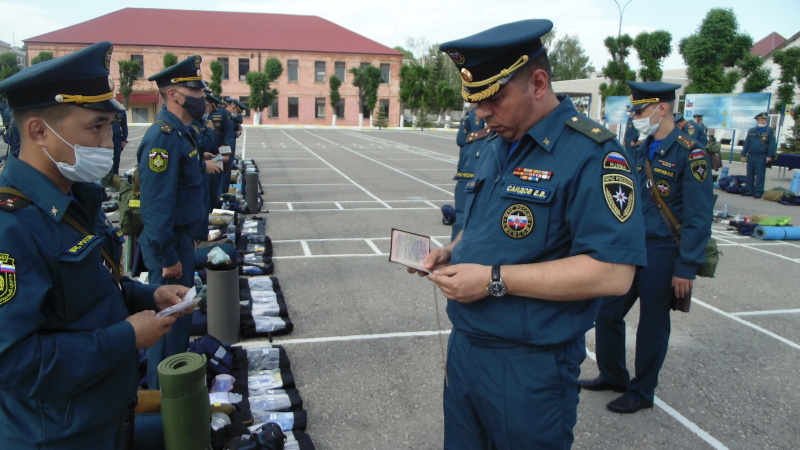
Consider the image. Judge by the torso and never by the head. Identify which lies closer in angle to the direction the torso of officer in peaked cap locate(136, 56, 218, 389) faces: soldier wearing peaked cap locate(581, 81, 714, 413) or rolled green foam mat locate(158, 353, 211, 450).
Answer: the soldier wearing peaked cap

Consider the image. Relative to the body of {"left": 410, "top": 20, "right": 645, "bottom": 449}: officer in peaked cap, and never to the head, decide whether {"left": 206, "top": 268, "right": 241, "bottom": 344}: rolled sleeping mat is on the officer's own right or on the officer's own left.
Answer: on the officer's own right

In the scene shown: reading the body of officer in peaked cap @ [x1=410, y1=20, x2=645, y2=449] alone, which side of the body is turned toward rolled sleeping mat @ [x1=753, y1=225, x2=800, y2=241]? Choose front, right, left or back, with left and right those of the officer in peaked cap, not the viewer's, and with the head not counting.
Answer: back

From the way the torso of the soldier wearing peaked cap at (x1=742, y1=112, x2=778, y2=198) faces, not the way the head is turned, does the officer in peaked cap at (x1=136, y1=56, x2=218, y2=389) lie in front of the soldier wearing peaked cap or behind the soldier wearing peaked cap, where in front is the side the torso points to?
in front

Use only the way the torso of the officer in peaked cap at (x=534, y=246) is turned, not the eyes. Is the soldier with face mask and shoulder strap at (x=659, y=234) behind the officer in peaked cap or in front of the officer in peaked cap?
behind

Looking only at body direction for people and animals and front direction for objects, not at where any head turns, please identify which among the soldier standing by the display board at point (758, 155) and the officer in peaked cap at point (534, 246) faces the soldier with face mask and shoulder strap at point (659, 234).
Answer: the soldier standing by the display board at point (758, 155)

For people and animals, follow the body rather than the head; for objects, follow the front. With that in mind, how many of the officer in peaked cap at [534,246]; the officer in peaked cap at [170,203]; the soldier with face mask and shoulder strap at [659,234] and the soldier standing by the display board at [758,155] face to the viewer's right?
1

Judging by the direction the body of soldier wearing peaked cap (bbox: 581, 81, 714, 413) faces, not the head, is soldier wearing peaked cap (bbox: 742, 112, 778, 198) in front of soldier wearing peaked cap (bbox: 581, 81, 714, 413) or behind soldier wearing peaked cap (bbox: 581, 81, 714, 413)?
behind

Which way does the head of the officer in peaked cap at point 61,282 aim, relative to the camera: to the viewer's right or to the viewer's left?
to the viewer's right

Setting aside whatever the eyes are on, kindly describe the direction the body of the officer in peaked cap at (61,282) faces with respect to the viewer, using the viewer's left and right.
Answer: facing the viewer and to the right of the viewer

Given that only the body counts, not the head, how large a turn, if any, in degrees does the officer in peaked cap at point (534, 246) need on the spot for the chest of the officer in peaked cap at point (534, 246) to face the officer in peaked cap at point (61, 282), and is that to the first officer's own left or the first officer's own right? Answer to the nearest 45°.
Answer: approximately 45° to the first officer's own right

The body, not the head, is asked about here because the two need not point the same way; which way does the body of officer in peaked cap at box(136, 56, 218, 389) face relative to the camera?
to the viewer's right
